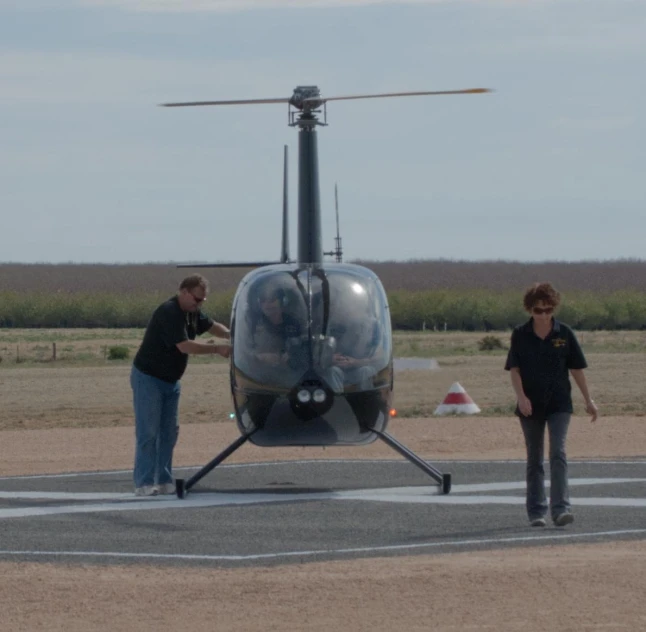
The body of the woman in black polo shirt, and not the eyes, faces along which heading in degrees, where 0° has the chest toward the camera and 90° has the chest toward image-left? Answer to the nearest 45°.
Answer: approximately 0°

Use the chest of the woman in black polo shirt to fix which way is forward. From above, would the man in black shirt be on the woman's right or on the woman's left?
on the woman's right

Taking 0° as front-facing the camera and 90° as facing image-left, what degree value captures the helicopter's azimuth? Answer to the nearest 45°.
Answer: approximately 0°

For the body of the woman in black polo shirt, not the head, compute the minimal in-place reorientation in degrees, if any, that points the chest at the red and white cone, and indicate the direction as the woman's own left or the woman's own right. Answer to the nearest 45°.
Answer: approximately 180°

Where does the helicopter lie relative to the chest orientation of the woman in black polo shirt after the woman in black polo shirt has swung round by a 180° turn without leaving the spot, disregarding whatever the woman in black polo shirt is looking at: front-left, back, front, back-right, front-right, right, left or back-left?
front-left

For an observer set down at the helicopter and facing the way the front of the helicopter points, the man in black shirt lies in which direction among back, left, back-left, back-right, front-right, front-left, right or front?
right

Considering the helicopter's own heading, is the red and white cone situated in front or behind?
behind
